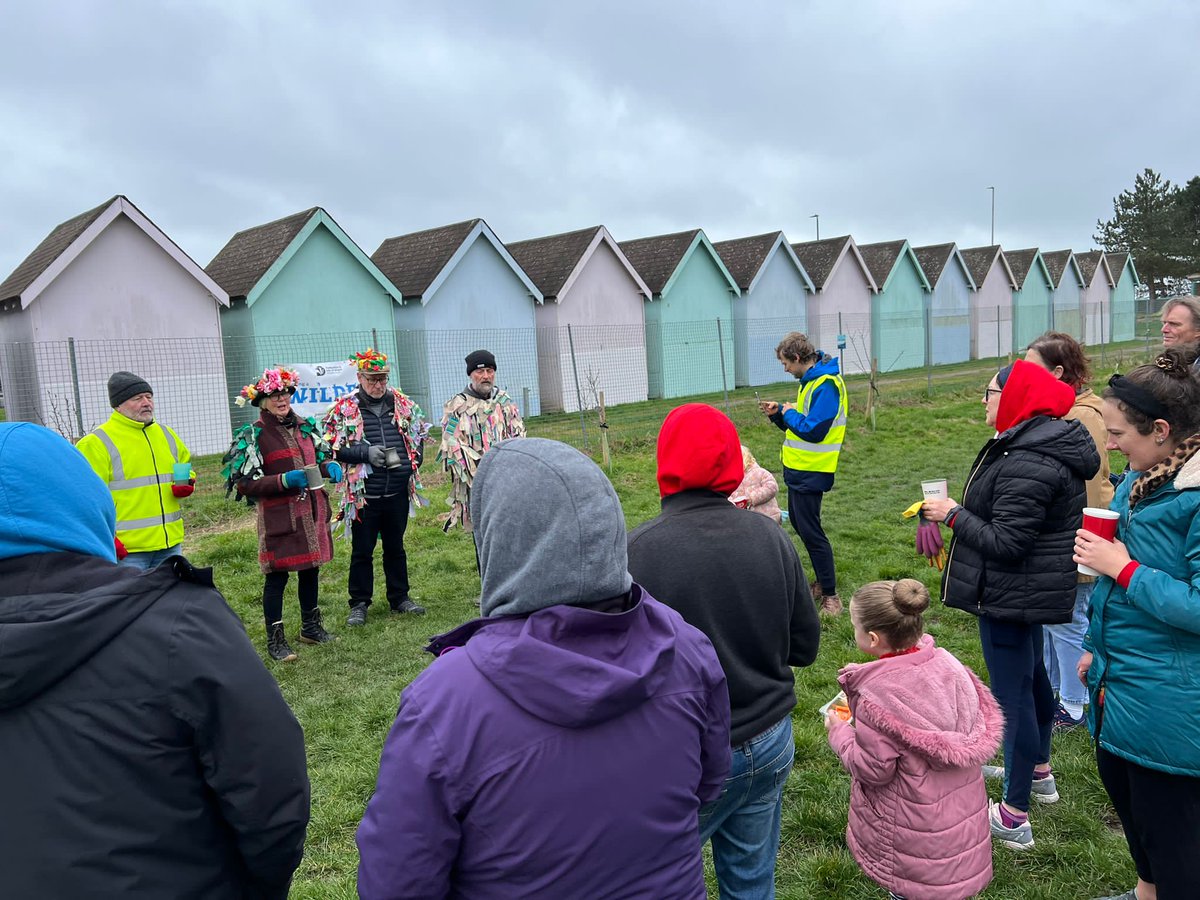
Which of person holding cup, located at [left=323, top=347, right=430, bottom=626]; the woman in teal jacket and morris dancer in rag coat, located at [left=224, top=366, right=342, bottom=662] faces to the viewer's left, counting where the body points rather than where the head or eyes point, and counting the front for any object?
the woman in teal jacket

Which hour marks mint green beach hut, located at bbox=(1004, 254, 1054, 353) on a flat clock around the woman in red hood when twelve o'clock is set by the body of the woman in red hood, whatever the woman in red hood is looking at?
The mint green beach hut is roughly at 3 o'clock from the woman in red hood.

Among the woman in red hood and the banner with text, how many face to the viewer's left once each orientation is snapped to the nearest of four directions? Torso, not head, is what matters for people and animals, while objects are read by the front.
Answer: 1

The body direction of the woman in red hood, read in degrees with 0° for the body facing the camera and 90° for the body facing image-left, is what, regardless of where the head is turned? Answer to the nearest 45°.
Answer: approximately 90°

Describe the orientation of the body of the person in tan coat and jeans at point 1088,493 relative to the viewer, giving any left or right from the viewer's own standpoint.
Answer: facing to the left of the viewer

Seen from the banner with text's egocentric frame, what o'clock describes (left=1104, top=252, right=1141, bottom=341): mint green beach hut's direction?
The mint green beach hut is roughly at 8 o'clock from the banner with text.

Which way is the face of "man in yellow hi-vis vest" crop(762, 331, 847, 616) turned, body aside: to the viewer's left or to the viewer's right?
to the viewer's left

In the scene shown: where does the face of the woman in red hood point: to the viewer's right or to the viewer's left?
to the viewer's left

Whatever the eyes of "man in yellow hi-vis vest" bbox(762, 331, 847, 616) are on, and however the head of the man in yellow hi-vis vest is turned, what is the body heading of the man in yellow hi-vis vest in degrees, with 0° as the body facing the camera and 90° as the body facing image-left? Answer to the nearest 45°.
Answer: approximately 90°

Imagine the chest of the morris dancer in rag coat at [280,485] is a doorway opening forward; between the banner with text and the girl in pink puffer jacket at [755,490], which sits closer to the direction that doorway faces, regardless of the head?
the girl in pink puffer jacket
